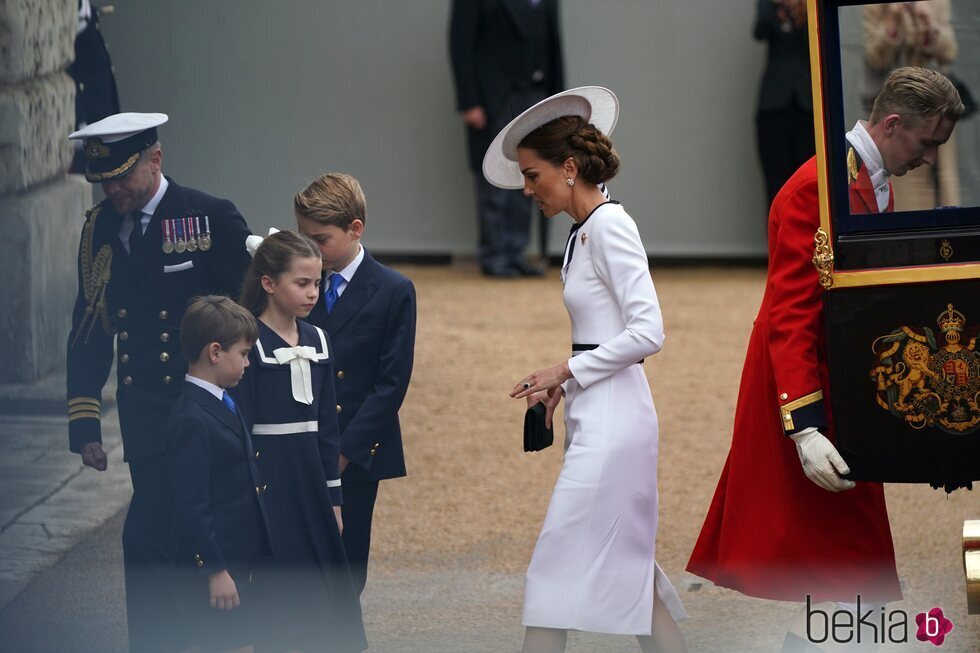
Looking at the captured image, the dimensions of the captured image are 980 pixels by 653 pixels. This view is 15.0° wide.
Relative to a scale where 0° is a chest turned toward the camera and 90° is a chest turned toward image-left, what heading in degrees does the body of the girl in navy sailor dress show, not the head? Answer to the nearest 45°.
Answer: approximately 315°

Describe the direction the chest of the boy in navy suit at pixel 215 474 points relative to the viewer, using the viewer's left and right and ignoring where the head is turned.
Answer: facing to the right of the viewer

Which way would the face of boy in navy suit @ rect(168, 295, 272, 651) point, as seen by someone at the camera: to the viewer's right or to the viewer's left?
to the viewer's right

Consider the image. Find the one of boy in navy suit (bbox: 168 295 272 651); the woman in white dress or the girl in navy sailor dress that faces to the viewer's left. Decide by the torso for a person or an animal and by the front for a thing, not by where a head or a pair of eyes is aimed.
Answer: the woman in white dress

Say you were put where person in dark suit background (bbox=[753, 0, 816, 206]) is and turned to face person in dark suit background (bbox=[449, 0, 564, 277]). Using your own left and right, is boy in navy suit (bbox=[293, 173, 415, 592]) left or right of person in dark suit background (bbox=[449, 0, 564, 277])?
left

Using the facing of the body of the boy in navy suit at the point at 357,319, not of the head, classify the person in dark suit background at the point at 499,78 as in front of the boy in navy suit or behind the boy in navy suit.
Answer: behind
